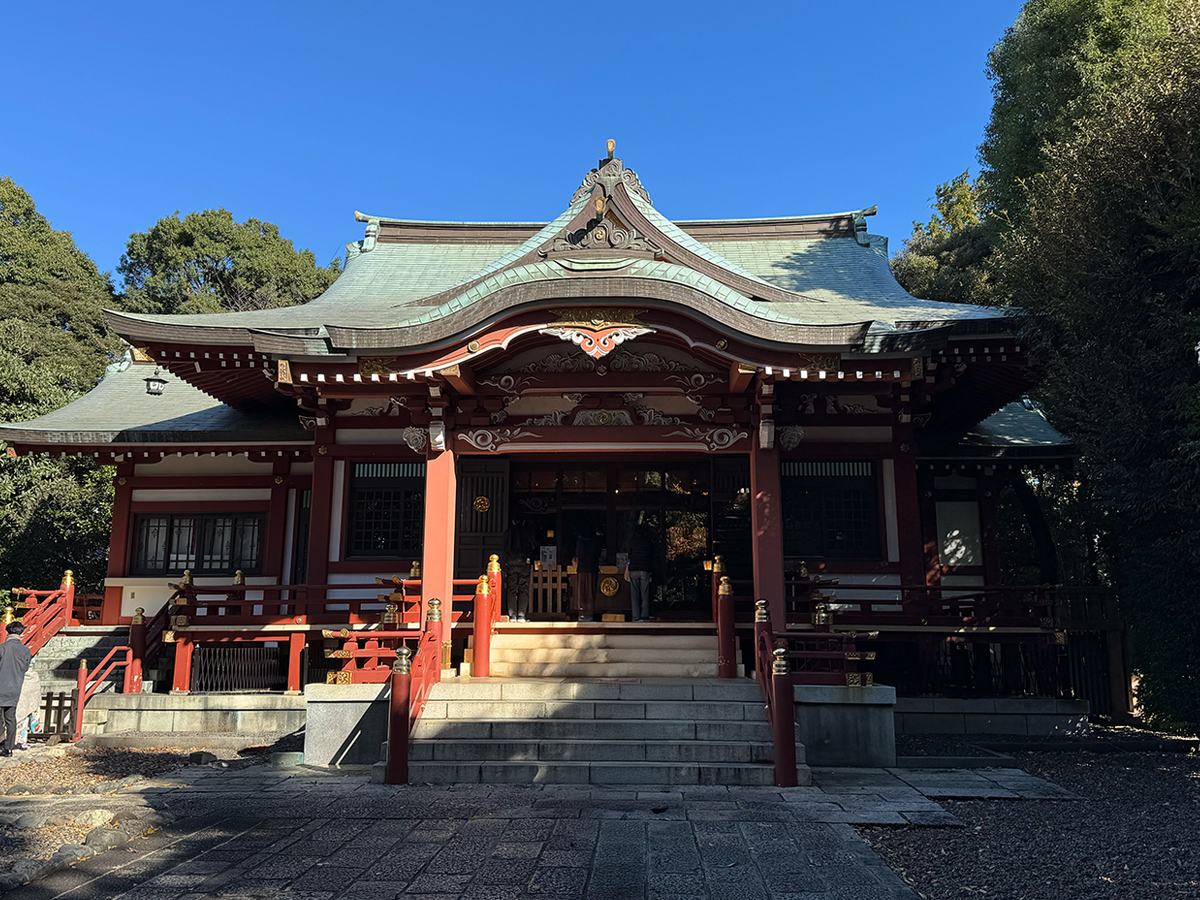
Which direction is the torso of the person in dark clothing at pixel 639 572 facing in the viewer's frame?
away from the camera

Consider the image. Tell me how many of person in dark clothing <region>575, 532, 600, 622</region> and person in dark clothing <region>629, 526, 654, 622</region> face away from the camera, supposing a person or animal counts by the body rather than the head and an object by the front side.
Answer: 2

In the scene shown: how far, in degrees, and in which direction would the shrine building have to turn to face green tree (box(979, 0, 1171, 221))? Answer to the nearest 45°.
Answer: approximately 90° to its left

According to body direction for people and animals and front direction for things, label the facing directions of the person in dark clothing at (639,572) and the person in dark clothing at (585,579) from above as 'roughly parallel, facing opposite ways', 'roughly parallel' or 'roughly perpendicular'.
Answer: roughly parallel

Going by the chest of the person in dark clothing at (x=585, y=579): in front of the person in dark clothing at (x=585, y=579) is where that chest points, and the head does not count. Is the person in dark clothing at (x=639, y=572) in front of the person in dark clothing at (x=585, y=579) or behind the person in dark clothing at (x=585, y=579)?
behind

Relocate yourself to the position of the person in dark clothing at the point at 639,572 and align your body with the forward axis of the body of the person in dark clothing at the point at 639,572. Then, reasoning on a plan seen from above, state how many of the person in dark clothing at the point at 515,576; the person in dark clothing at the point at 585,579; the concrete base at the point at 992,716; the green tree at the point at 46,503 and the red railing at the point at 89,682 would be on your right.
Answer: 1

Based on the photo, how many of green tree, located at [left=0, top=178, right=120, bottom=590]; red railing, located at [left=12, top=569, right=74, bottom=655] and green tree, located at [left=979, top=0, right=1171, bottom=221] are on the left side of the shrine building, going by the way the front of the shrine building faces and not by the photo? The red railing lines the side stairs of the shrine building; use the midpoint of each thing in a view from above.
1

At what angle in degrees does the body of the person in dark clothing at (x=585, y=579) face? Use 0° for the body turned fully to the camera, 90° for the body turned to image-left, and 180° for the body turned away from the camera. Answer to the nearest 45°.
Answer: approximately 180°

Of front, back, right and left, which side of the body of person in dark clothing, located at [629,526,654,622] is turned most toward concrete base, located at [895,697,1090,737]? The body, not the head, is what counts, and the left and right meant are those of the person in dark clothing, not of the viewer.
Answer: right

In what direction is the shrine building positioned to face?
toward the camera

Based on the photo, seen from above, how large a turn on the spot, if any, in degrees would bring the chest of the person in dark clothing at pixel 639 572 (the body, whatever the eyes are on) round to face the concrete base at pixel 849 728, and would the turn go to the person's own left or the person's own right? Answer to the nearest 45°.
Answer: approximately 135° to the person's own right

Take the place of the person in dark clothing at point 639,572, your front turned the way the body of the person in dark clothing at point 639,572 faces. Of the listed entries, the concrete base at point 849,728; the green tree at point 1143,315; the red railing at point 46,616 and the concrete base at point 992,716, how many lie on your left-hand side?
1

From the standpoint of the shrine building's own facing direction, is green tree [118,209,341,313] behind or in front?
behind

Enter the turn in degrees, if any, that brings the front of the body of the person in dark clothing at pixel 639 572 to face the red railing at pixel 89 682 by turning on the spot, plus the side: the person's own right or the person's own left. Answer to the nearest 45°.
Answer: approximately 90° to the person's own left
